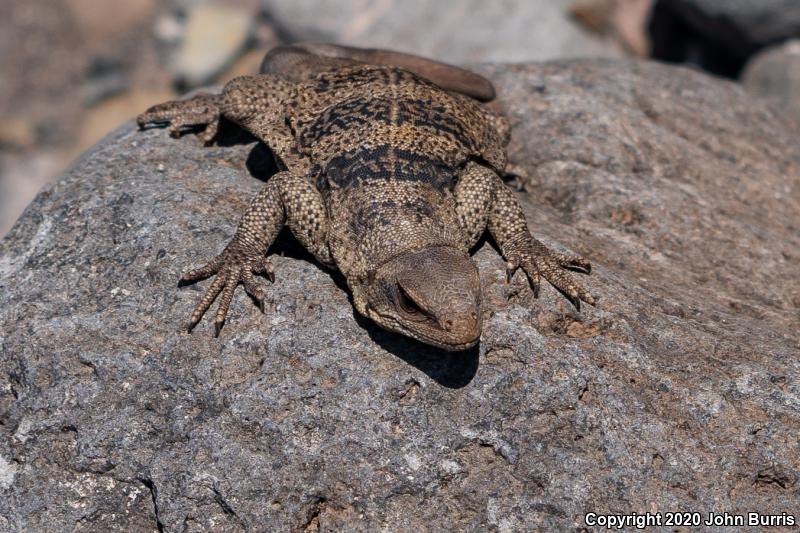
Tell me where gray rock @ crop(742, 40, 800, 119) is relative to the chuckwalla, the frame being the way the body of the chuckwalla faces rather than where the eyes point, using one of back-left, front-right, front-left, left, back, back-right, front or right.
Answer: back-left

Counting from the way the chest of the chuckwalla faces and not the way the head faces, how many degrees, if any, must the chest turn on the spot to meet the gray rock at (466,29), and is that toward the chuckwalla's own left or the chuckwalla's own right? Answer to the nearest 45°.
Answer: approximately 180°

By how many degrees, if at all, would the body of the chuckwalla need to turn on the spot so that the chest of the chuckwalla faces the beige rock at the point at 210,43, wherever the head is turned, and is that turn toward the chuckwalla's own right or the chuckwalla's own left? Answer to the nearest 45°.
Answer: approximately 180°

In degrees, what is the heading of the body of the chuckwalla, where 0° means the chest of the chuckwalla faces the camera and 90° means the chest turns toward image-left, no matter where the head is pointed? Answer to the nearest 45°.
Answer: approximately 0°
